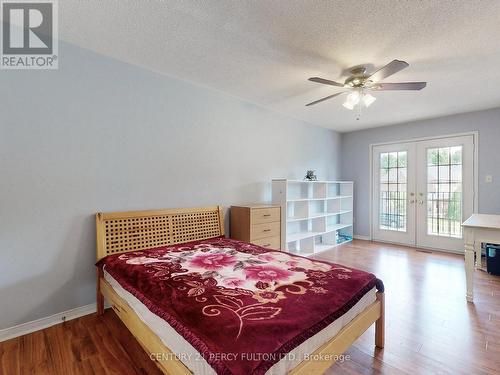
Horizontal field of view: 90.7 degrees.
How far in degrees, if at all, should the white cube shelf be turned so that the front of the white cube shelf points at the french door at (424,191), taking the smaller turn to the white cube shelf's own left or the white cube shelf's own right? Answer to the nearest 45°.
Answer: approximately 45° to the white cube shelf's own left

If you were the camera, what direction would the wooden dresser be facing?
facing the viewer and to the right of the viewer

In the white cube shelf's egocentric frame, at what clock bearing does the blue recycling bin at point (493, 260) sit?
The blue recycling bin is roughly at 11 o'clock from the white cube shelf.

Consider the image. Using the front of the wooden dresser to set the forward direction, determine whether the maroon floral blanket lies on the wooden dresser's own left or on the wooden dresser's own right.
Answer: on the wooden dresser's own right

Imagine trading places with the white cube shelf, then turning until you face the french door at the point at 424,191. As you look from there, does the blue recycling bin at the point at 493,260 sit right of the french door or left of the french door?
right

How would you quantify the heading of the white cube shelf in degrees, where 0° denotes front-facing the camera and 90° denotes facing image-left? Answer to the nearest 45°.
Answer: approximately 315°

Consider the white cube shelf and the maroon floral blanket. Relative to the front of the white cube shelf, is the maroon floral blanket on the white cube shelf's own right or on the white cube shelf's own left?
on the white cube shelf's own right

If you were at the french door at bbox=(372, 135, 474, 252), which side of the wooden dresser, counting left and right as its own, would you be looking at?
left

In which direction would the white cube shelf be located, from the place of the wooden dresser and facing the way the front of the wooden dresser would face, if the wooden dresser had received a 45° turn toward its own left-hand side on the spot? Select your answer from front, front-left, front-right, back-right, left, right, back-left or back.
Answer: front-left
